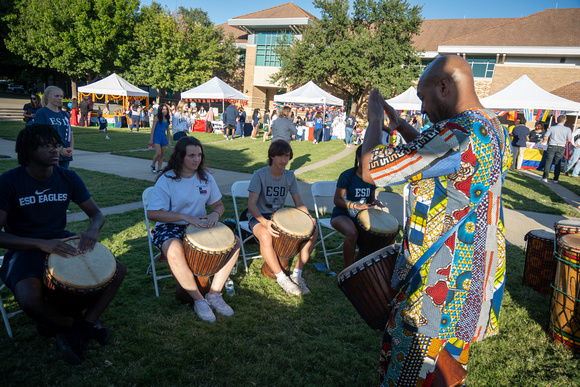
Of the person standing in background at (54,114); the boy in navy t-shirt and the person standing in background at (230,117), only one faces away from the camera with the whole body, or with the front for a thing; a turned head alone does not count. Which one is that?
the person standing in background at (230,117)

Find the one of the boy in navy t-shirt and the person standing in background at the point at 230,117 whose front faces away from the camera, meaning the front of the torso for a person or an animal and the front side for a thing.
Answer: the person standing in background

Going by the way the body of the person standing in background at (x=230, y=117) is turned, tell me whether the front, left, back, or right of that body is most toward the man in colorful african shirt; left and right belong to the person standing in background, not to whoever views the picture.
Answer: back

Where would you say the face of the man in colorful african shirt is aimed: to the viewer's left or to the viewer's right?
to the viewer's left

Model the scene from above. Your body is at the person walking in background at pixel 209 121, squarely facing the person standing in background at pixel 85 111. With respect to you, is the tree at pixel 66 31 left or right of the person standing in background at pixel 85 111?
right

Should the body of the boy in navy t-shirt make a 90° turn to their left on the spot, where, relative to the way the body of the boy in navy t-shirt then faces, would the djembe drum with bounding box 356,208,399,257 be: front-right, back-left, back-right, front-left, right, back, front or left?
front-right

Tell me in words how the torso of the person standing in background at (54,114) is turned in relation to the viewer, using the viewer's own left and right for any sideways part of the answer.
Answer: facing the viewer and to the right of the viewer

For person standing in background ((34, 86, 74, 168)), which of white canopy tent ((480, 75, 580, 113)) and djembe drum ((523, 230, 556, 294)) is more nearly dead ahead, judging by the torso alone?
the djembe drum

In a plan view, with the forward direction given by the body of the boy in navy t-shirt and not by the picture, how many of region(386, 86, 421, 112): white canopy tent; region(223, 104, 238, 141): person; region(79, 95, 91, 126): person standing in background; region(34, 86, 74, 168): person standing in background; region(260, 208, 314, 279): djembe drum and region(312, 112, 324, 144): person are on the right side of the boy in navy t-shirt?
0

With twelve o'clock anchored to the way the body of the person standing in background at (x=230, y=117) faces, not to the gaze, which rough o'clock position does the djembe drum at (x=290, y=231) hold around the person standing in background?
The djembe drum is roughly at 6 o'clock from the person standing in background.

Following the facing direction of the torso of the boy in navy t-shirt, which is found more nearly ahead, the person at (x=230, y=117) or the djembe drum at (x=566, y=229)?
the djembe drum

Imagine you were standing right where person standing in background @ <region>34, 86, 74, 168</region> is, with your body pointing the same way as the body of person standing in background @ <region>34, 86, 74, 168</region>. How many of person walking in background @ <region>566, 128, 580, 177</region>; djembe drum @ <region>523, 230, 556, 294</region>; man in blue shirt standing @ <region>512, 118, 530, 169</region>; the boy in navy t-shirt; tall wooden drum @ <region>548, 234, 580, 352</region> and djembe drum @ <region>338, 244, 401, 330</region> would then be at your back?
0

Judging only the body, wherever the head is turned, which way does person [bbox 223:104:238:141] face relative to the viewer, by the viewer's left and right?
facing away from the viewer

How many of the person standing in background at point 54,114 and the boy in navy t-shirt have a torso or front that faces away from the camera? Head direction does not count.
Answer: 0

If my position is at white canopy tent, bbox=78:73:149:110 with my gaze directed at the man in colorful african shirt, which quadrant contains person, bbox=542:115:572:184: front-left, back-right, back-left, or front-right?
front-left

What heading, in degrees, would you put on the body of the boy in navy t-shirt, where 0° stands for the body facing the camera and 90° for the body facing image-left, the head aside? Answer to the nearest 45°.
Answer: approximately 315°

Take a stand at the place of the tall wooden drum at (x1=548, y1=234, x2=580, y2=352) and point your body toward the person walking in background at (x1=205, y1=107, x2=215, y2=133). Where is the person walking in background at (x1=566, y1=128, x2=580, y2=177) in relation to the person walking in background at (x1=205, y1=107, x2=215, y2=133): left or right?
right

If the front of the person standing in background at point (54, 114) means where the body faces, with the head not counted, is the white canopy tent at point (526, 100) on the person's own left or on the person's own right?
on the person's own left

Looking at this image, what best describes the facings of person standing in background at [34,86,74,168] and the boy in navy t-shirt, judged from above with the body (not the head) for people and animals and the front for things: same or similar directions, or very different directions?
same or similar directions

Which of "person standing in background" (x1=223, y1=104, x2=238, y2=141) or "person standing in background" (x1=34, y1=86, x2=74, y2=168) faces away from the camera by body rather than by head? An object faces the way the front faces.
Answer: "person standing in background" (x1=223, y1=104, x2=238, y2=141)
